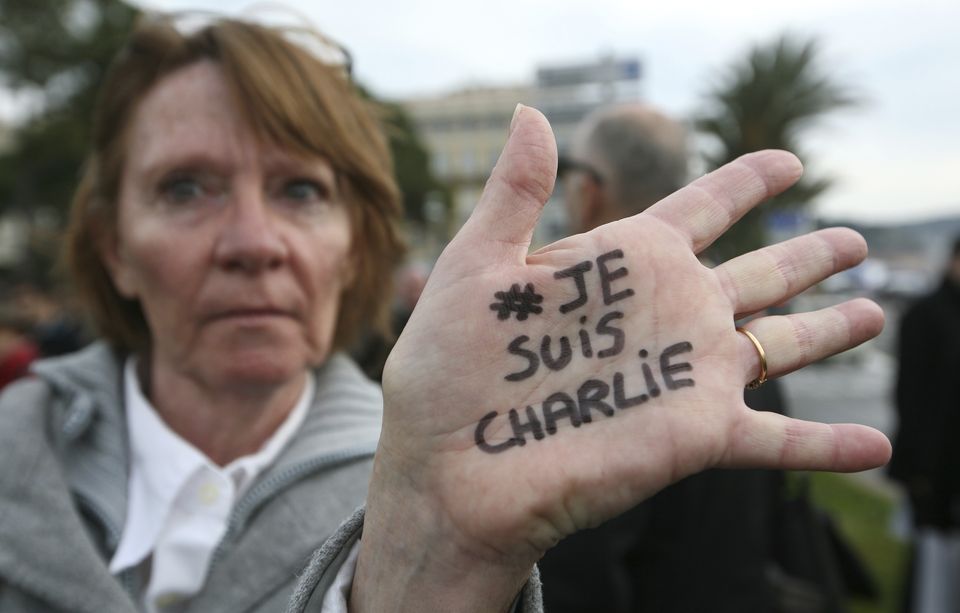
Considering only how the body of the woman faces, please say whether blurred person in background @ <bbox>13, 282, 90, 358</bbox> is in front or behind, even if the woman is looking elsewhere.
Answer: behind

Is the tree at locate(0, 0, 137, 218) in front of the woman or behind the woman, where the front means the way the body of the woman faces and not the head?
behind

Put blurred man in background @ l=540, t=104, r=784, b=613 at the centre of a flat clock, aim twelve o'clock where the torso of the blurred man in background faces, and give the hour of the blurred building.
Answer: The blurred building is roughly at 1 o'clock from the blurred man in background.

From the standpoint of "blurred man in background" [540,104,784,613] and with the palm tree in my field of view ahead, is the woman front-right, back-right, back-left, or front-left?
back-left

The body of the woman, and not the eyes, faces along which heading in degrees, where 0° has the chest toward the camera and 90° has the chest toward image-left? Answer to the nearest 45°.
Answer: approximately 0°

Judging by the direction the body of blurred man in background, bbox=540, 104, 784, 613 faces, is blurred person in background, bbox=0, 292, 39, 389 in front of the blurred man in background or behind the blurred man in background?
in front

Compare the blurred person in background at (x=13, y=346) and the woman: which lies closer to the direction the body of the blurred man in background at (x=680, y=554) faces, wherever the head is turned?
the blurred person in background

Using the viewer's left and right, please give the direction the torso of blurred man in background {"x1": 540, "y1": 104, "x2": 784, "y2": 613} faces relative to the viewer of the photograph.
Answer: facing away from the viewer and to the left of the viewer

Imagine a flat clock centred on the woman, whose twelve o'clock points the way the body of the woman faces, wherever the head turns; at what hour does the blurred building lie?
The blurred building is roughly at 6 o'clock from the woman.
